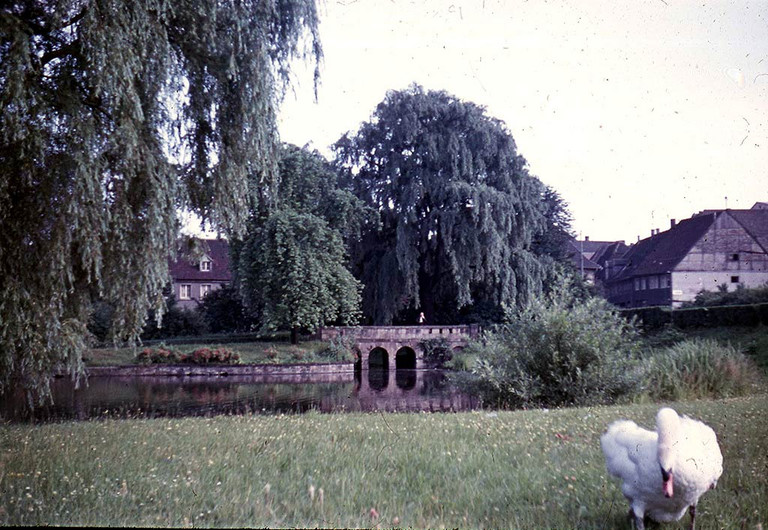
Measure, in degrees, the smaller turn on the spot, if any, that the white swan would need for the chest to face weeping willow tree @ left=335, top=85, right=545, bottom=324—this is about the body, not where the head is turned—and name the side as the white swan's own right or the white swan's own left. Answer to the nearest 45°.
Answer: approximately 180°

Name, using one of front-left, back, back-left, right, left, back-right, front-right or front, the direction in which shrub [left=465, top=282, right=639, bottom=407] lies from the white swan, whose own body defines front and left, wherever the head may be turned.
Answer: back

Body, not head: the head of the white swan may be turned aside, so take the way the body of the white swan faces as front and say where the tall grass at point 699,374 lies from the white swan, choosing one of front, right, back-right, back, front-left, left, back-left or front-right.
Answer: back

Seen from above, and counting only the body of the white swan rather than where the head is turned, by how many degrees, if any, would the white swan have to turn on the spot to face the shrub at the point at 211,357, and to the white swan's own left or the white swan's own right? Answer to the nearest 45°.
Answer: approximately 135° to the white swan's own right

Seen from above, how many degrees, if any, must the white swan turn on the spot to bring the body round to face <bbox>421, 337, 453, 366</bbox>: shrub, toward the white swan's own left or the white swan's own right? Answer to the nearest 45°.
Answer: approximately 180°

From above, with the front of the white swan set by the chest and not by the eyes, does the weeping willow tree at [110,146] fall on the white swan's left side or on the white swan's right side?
on the white swan's right side

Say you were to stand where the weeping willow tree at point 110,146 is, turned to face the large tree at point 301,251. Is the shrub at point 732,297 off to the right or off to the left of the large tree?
right

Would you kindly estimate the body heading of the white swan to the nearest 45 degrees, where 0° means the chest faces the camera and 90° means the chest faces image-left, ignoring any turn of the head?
approximately 0°
